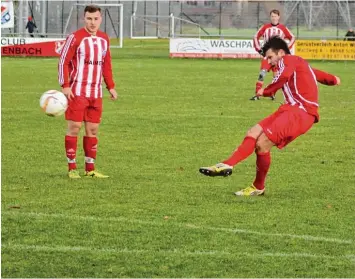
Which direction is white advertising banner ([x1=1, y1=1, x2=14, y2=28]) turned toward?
toward the camera

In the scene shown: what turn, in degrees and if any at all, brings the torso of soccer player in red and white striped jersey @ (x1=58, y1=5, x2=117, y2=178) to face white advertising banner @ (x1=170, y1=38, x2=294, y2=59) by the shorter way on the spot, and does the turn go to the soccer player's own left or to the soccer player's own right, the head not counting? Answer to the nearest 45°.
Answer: approximately 135° to the soccer player's own left

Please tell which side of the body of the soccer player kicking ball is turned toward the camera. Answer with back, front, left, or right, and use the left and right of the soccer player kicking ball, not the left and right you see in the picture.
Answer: left

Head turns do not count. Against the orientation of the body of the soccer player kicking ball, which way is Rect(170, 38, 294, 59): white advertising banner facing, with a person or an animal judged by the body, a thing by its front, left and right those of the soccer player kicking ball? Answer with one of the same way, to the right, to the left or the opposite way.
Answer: to the left

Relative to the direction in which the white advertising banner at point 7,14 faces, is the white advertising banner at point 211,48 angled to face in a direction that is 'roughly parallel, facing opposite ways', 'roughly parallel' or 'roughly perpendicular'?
roughly parallel

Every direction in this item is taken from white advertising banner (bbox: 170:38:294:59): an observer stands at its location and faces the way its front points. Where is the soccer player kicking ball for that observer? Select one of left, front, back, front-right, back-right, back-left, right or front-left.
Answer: front

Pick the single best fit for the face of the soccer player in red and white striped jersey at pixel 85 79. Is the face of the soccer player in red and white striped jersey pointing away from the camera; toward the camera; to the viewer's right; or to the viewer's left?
toward the camera

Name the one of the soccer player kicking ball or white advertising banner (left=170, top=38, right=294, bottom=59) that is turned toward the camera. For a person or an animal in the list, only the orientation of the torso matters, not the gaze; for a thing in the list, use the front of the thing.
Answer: the white advertising banner

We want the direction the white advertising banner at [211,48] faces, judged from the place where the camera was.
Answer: facing the viewer

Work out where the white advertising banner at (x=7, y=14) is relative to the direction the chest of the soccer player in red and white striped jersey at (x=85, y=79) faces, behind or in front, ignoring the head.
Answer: behind

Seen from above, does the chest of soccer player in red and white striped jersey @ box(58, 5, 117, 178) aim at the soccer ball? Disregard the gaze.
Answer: no

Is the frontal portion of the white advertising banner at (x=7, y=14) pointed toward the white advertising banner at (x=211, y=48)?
no

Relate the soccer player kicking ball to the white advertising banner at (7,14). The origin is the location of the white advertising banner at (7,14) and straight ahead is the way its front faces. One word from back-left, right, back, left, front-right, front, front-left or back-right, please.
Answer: front

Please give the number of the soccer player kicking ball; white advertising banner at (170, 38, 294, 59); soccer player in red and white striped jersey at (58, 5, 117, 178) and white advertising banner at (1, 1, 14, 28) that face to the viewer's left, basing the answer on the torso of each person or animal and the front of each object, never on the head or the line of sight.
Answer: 1

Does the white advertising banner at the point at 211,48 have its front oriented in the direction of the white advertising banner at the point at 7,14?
no
